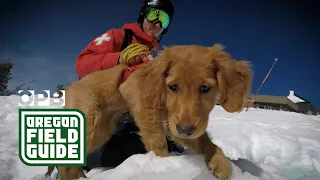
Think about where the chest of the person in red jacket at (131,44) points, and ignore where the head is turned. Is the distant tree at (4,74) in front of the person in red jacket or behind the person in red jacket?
behind

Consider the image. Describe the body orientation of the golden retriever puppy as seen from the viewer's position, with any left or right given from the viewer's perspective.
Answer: facing the viewer and to the right of the viewer

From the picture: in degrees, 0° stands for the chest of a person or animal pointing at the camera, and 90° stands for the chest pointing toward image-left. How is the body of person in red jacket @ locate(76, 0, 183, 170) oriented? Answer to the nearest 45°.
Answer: approximately 315°

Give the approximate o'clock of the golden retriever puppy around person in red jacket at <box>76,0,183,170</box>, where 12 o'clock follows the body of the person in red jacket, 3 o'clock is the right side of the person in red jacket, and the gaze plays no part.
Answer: The golden retriever puppy is roughly at 1 o'clock from the person in red jacket.

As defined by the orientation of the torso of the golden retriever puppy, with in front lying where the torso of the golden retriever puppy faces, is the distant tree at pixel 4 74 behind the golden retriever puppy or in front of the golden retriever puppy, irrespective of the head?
behind
